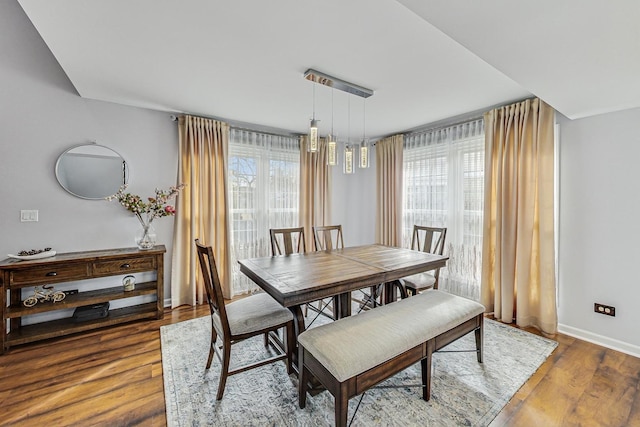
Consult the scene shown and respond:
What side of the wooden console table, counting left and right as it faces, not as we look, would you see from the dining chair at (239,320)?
front

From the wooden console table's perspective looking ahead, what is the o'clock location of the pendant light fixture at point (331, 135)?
The pendant light fixture is roughly at 12 o'clock from the wooden console table.

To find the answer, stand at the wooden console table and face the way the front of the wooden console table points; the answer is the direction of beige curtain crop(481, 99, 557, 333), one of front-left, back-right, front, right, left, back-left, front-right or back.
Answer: front

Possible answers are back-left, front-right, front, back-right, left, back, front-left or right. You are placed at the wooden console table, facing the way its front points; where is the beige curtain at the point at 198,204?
front-left

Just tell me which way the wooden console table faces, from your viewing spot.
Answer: facing the viewer and to the right of the viewer

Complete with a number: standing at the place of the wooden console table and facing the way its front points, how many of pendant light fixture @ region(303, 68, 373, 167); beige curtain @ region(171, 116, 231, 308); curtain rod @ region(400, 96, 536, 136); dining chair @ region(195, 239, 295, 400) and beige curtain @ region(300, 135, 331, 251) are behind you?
0

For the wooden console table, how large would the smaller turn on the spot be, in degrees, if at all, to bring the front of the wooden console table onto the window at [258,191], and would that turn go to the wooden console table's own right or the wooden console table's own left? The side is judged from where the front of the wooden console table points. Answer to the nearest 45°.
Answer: approximately 45° to the wooden console table's own left

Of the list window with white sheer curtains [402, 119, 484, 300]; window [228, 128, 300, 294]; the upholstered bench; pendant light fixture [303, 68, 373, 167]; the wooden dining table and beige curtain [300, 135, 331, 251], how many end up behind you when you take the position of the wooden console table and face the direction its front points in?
0

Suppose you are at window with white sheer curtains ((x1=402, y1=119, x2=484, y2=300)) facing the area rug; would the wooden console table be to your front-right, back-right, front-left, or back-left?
front-right

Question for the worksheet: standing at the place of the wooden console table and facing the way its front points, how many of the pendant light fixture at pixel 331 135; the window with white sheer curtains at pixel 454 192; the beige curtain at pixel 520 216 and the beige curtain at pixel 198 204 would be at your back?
0

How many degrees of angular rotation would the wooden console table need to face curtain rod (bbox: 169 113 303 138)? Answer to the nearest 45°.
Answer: approximately 45° to its left

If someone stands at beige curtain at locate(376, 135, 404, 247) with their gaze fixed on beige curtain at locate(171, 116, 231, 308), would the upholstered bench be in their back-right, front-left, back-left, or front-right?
front-left
